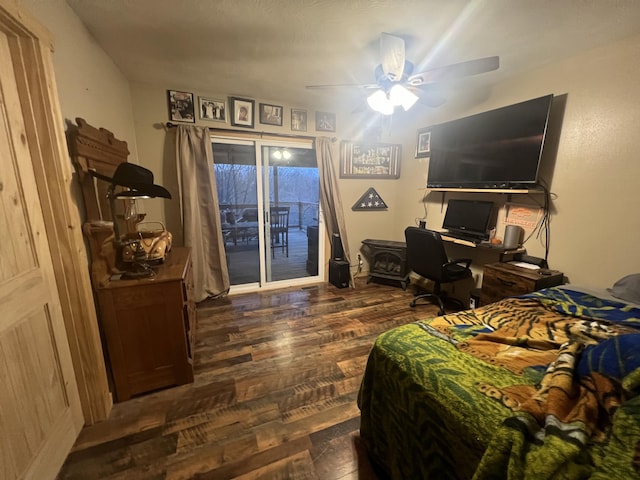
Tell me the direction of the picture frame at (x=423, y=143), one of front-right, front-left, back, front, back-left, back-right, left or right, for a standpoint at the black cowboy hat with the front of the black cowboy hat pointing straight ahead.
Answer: front

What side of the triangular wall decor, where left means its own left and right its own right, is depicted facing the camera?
front

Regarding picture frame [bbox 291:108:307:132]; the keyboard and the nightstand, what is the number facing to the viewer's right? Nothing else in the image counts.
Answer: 0

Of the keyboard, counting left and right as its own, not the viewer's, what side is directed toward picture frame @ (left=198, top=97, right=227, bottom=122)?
front

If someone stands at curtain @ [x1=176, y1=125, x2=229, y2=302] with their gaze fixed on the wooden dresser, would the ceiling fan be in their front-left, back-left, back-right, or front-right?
front-left

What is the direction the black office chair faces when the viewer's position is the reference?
facing away from the viewer and to the right of the viewer

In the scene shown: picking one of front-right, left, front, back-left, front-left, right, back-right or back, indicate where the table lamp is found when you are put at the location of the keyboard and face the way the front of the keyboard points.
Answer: front

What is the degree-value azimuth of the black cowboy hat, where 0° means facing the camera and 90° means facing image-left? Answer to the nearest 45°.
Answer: approximately 270°

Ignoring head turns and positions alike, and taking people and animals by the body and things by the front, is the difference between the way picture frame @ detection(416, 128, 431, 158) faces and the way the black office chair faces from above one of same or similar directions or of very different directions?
very different directions

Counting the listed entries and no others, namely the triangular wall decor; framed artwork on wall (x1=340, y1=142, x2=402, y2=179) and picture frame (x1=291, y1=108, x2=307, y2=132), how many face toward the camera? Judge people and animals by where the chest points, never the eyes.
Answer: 3

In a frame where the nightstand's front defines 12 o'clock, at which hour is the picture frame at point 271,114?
The picture frame is roughly at 1 o'clock from the nightstand.

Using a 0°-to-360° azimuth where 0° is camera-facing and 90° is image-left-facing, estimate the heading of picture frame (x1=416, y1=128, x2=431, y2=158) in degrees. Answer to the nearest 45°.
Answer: approximately 45°

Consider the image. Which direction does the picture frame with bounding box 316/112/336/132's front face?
toward the camera

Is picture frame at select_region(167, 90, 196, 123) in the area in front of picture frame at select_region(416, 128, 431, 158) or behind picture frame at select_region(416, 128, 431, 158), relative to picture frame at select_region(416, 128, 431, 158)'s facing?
in front

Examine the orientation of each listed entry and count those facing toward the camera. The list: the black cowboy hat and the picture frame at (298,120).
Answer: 1
